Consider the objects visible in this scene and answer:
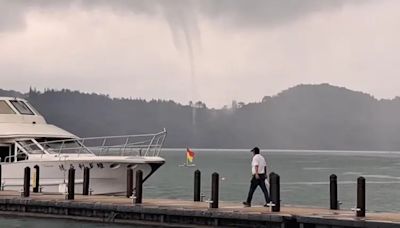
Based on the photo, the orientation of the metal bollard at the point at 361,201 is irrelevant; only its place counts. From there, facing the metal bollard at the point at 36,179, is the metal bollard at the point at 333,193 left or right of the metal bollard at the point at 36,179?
right

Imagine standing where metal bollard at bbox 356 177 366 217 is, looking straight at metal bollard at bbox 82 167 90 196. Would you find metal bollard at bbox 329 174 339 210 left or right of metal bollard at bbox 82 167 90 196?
right

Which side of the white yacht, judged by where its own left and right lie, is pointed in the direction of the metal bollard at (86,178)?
right

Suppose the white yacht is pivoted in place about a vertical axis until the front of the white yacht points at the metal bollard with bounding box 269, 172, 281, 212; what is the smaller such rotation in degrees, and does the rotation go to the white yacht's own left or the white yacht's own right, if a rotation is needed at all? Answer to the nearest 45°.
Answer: approximately 45° to the white yacht's own right

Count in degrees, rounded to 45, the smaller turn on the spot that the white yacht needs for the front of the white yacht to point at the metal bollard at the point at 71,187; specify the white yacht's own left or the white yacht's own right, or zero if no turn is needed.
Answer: approximately 90° to the white yacht's own right

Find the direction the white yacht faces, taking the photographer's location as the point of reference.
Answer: facing to the right of the viewer
